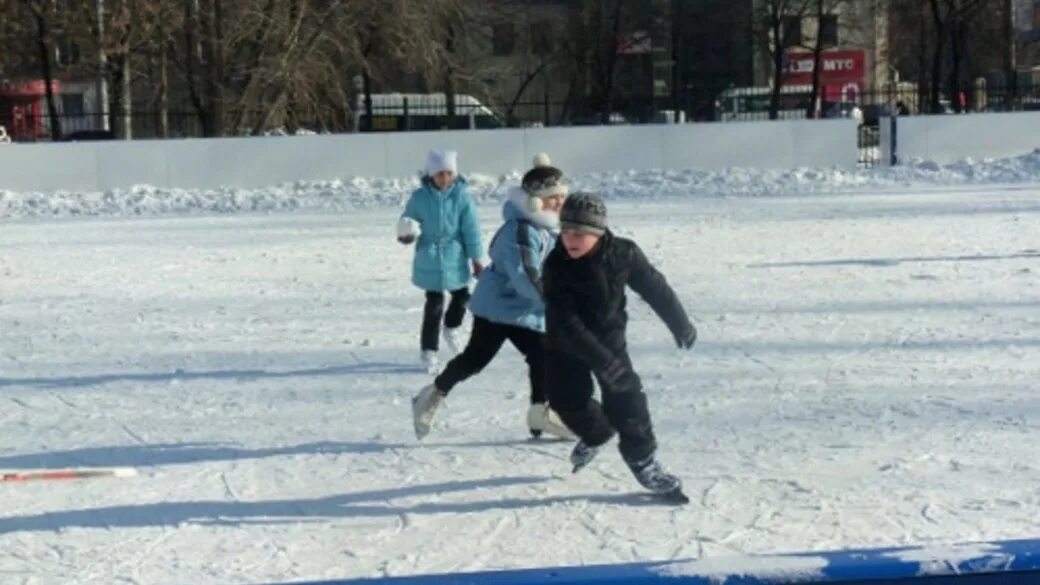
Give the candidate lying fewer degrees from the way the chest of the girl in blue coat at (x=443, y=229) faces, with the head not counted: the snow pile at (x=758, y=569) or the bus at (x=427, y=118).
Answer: the snow pile

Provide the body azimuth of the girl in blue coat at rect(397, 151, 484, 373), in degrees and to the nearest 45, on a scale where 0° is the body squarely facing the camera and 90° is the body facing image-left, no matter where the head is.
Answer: approximately 0°

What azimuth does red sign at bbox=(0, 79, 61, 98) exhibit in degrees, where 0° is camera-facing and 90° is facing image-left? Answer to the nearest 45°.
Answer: approximately 0°

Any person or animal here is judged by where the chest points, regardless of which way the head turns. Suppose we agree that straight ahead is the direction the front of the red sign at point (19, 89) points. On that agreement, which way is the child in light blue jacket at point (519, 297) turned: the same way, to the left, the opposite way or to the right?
to the left
